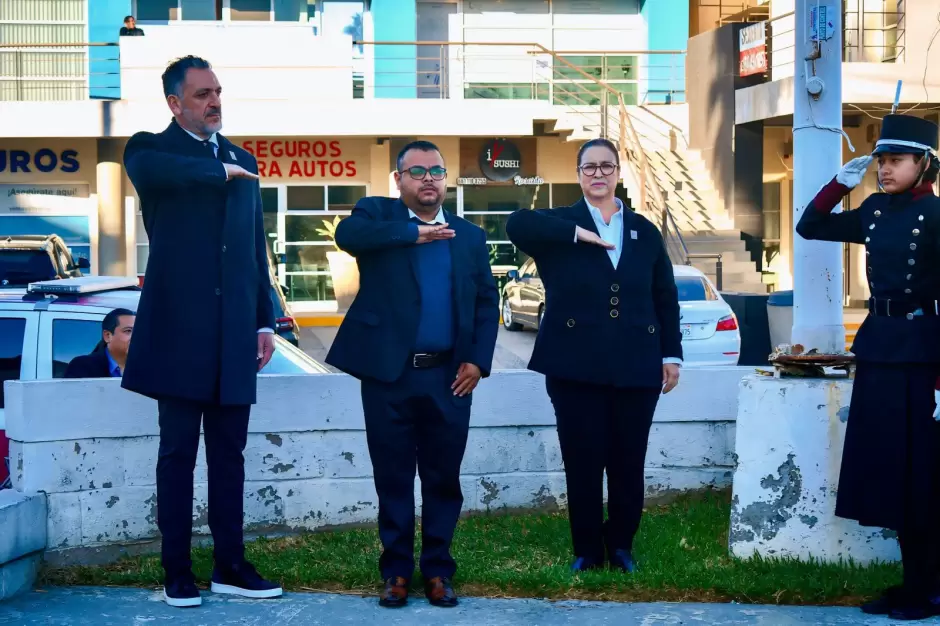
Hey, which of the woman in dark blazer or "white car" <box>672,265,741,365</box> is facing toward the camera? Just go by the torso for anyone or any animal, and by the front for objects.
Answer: the woman in dark blazer

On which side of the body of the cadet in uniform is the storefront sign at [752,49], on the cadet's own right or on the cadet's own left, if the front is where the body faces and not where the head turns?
on the cadet's own right

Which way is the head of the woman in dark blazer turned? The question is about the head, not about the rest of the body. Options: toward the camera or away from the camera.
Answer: toward the camera

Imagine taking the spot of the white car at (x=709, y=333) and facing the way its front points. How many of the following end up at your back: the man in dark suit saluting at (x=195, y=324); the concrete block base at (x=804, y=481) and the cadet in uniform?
3

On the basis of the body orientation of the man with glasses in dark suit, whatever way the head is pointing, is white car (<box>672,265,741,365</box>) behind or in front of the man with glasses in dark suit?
behind

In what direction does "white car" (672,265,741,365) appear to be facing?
away from the camera

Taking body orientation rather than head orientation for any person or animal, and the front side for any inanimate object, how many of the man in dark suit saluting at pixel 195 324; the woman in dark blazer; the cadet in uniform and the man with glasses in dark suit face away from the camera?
0

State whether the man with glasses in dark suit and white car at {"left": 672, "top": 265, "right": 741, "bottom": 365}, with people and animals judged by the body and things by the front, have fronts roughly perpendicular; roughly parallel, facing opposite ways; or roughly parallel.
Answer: roughly parallel, facing opposite ways

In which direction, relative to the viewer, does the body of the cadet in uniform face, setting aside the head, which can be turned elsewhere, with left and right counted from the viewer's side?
facing the viewer and to the left of the viewer

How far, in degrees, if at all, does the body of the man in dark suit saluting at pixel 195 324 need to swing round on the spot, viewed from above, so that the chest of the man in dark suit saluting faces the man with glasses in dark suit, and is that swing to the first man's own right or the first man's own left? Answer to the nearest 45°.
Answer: approximately 45° to the first man's own left

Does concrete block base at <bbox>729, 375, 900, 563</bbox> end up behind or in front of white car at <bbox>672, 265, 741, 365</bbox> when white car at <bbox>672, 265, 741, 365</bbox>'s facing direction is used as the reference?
behind

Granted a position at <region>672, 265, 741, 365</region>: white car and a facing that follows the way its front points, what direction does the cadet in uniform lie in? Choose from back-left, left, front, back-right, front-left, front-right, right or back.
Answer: back

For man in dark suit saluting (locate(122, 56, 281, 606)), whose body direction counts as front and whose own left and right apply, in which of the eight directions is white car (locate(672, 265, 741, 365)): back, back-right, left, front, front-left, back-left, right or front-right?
left

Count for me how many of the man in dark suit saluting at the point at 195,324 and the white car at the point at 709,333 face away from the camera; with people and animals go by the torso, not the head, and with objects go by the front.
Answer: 1

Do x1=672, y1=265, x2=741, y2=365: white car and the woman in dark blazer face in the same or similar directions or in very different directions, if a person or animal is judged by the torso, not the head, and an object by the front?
very different directions

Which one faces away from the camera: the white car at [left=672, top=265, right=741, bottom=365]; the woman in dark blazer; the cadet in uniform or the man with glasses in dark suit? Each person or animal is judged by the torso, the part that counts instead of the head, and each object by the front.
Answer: the white car

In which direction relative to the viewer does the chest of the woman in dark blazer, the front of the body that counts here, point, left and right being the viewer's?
facing the viewer
